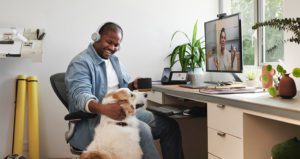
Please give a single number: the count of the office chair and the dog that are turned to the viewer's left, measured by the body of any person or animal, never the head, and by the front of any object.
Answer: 0

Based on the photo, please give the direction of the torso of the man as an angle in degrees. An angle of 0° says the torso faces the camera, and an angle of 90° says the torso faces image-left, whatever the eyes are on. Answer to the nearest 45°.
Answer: approximately 315°

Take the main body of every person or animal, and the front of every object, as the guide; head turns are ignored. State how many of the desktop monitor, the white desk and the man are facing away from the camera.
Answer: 0

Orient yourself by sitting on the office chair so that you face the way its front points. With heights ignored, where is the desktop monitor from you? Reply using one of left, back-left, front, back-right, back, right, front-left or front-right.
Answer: front-left

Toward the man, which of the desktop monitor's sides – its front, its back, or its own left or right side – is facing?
front

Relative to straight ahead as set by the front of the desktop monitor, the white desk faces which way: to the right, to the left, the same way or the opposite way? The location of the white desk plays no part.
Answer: the same way

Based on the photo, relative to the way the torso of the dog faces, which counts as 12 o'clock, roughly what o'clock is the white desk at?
The white desk is roughly at 2 o'clock from the dog.

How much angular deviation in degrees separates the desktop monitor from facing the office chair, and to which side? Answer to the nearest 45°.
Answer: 0° — it already faces it

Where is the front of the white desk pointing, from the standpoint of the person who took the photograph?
facing the viewer and to the left of the viewer

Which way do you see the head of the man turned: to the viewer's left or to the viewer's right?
to the viewer's right
